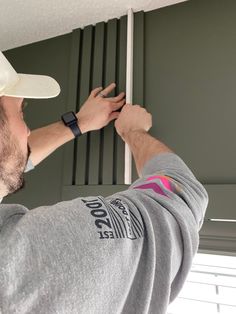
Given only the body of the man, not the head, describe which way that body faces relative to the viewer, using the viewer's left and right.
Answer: facing away from the viewer and to the right of the viewer
